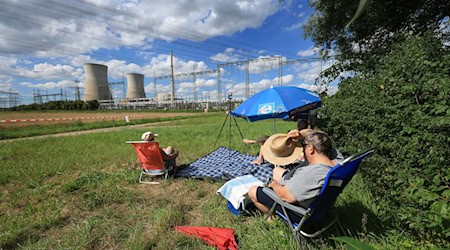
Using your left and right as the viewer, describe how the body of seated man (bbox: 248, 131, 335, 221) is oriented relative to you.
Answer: facing away from the viewer and to the left of the viewer

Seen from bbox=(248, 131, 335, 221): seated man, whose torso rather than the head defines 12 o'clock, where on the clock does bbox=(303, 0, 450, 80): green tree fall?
The green tree is roughly at 2 o'clock from the seated man.

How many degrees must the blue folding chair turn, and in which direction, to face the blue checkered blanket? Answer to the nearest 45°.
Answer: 0° — it already faces it

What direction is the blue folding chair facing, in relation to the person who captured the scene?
facing away from the viewer and to the left of the viewer

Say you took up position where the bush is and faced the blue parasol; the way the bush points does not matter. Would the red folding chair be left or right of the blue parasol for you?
left

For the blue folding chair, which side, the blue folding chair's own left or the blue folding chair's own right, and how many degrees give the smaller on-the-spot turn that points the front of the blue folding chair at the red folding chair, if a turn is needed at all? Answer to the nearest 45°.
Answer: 0° — it already faces it

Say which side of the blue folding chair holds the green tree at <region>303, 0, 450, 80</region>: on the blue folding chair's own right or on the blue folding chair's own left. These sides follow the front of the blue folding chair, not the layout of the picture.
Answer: on the blue folding chair's own right

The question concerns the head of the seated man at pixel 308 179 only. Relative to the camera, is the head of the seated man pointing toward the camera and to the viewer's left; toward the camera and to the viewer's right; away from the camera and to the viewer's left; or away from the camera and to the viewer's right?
away from the camera and to the viewer's left

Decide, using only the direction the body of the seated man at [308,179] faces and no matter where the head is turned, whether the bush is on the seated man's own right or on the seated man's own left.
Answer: on the seated man's own right

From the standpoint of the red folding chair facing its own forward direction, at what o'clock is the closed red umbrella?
The closed red umbrella is roughly at 4 o'clock from the red folding chair.

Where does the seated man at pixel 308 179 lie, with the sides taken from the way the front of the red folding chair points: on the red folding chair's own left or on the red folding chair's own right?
on the red folding chair's own right

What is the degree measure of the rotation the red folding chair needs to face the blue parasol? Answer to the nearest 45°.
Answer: approximately 45° to its right

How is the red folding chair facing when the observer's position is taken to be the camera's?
facing away from the viewer and to the right of the viewer
